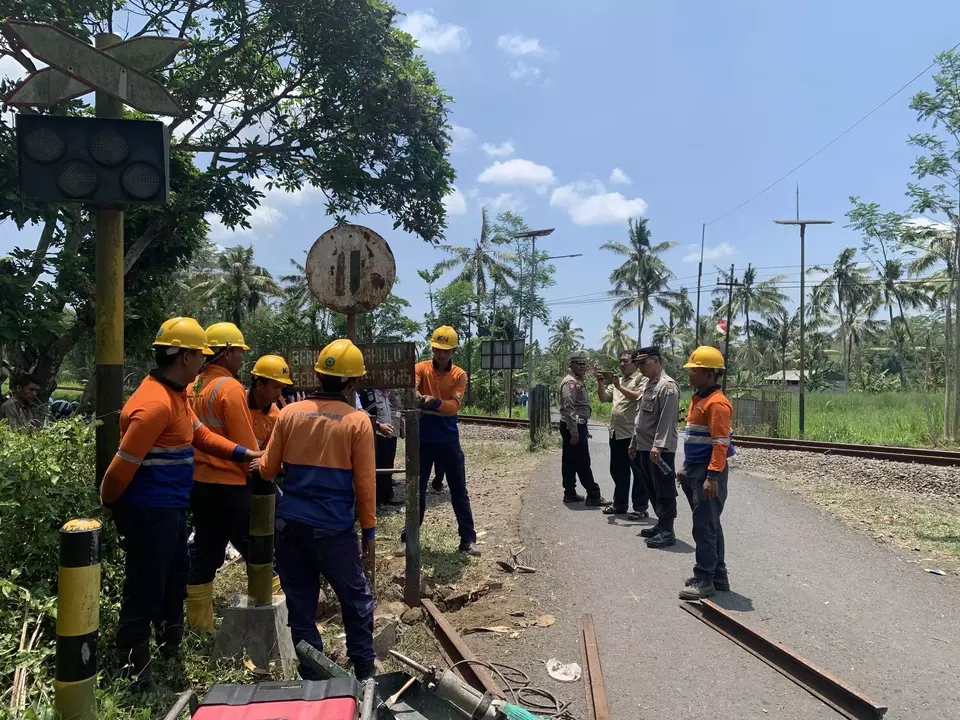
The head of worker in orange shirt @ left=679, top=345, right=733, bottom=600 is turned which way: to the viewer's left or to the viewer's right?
to the viewer's left

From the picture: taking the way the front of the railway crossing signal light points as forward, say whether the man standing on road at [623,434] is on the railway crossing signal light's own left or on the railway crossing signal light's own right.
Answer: on the railway crossing signal light's own left

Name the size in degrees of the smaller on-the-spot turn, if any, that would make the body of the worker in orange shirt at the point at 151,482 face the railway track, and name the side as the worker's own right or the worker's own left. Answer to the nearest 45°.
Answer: approximately 45° to the worker's own left

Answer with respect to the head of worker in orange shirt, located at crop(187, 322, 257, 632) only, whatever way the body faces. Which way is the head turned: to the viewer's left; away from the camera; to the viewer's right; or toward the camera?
to the viewer's right

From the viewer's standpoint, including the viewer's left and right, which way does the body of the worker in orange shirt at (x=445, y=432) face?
facing the viewer

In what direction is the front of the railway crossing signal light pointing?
toward the camera

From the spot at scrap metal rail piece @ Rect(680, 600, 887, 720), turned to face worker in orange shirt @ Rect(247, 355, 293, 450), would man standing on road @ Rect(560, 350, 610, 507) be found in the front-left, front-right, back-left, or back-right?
front-right

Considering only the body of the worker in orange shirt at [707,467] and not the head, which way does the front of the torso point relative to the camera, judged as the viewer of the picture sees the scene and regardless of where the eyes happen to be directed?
to the viewer's left

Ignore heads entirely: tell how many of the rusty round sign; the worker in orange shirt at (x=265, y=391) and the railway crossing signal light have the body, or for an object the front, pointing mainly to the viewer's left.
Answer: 0

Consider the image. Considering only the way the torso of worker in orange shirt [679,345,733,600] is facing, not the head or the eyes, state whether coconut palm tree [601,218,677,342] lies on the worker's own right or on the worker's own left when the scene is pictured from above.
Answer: on the worker's own right

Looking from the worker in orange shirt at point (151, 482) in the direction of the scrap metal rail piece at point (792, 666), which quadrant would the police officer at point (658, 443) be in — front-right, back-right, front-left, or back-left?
front-left

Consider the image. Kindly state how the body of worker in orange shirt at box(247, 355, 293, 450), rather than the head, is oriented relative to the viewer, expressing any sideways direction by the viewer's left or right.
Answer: facing the viewer and to the right of the viewer

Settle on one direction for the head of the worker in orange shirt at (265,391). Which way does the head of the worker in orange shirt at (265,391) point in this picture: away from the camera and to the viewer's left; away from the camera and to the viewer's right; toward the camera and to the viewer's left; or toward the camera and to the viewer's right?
toward the camera and to the viewer's right
